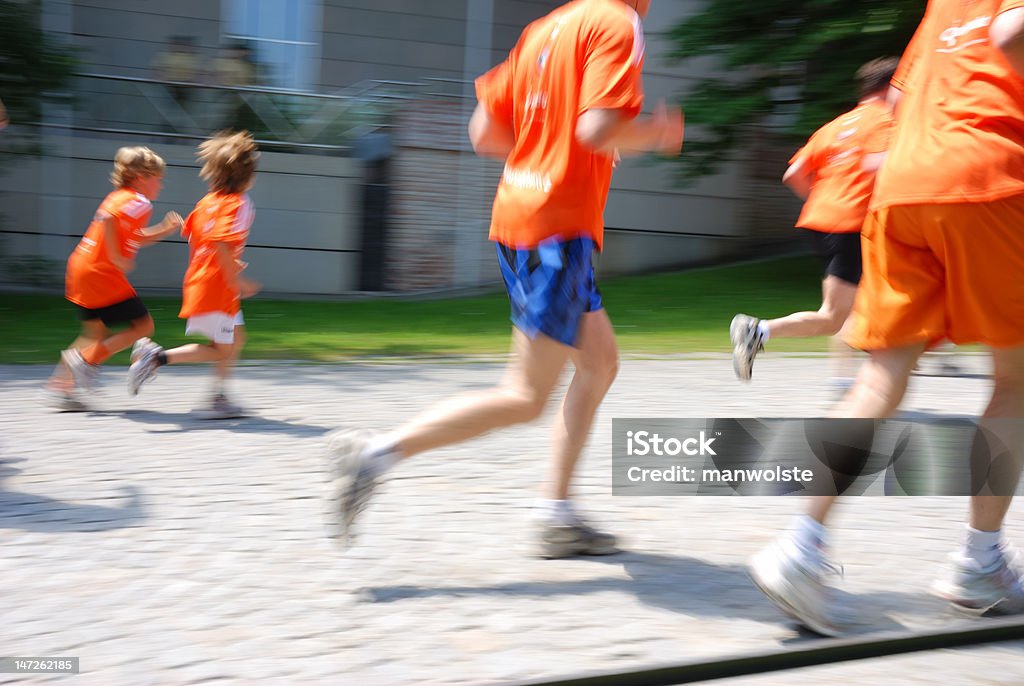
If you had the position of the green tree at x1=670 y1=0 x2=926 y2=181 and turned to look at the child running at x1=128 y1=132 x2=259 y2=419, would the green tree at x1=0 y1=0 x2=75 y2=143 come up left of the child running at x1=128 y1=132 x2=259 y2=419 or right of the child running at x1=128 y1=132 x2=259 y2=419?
right

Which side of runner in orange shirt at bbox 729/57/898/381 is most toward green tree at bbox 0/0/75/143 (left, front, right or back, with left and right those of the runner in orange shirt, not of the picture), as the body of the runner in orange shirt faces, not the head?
left

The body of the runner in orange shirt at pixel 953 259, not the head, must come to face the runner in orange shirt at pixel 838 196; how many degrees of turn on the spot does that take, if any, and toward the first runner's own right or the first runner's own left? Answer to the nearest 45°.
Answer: approximately 45° to the first runner's own left

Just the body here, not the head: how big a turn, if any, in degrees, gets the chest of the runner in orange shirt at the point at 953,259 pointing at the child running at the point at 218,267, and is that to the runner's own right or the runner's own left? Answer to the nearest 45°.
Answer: approximately 90° to the runner's own left

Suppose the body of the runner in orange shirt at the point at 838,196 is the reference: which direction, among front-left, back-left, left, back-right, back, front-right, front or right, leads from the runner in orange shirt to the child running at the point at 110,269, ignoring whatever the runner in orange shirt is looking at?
back-left

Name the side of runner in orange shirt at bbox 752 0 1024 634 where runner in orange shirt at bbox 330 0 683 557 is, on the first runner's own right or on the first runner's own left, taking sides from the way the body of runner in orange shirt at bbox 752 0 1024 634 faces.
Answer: on the first runner's own left
